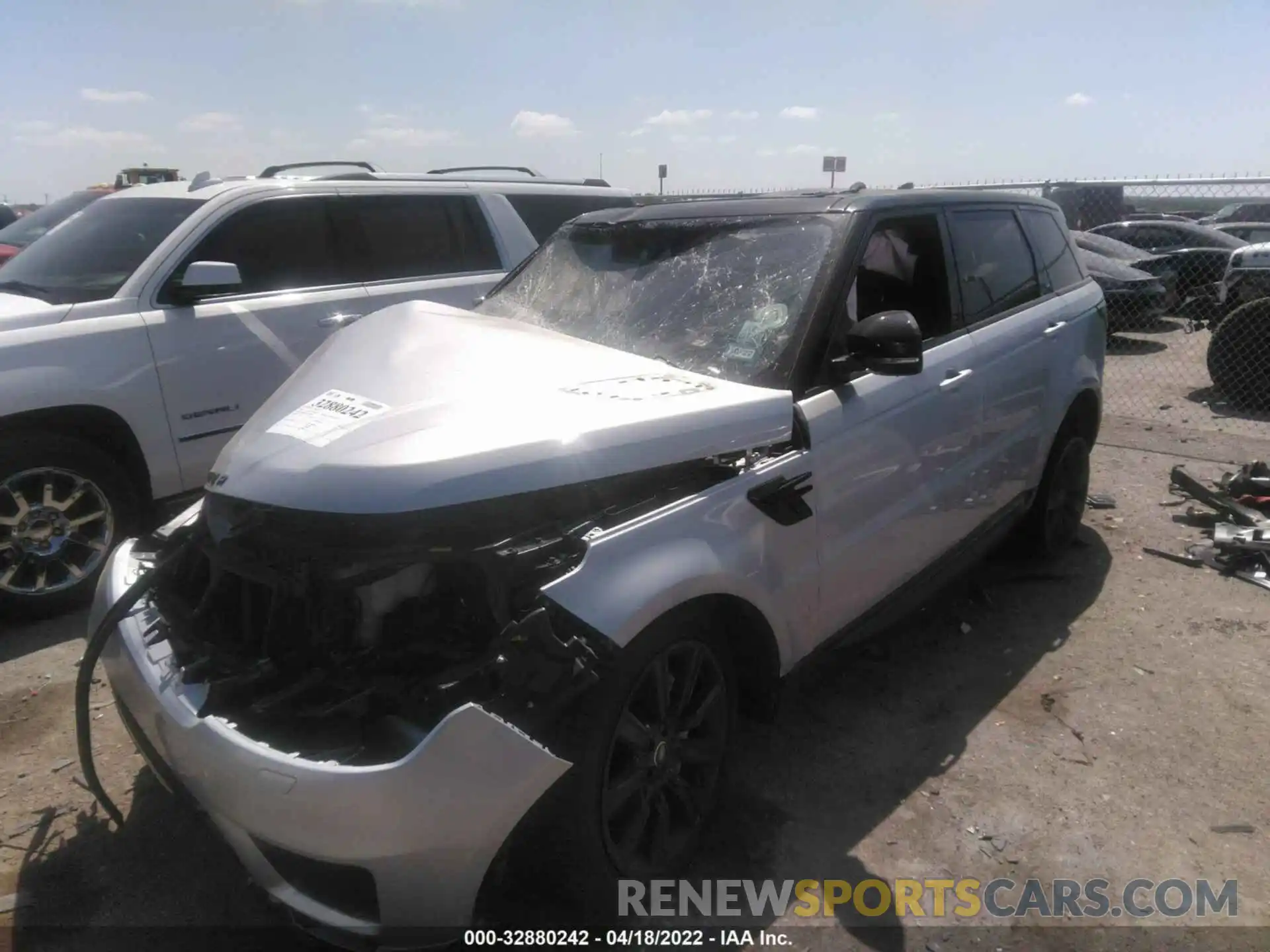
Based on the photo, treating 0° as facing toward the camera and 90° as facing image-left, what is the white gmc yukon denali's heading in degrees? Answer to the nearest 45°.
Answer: approximately 45°

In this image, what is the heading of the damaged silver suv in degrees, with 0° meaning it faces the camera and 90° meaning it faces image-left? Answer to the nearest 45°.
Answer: approximately 45°

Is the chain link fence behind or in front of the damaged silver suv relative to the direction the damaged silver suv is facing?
behind

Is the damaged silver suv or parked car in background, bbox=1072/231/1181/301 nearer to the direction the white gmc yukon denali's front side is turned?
the damaged silver suv

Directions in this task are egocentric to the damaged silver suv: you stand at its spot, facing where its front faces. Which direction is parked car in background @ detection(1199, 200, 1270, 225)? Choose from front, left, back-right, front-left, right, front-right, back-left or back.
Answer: back

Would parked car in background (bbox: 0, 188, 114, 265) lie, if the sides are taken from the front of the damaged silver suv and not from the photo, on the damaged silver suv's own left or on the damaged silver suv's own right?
on the damaged silver suv's own right

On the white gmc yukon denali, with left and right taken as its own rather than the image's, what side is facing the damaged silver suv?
left

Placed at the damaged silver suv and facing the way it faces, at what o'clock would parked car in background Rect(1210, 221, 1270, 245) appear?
The parked car in background is roughly at 6 o'clock from the damaged silver suv.

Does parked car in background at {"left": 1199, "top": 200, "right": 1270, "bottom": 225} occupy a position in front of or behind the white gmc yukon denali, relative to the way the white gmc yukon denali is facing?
behind
